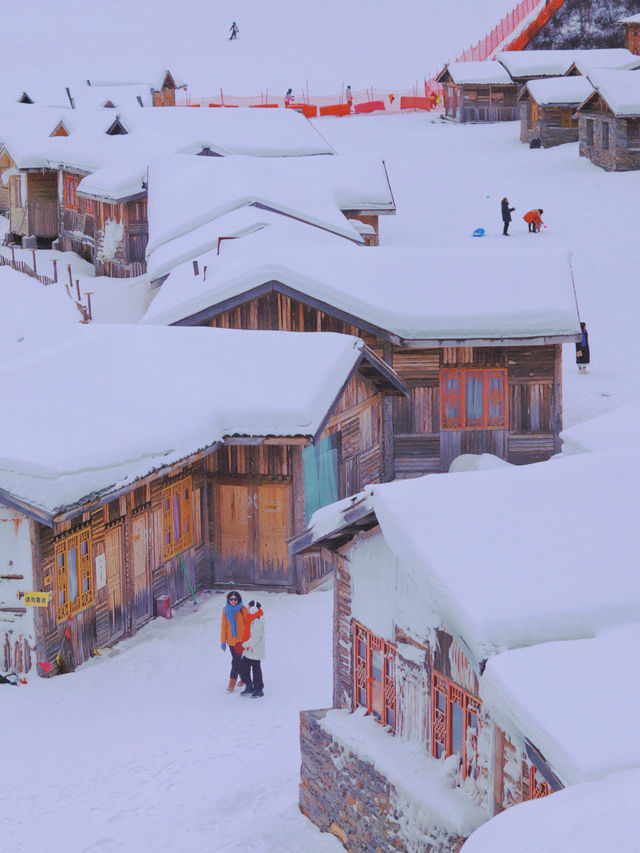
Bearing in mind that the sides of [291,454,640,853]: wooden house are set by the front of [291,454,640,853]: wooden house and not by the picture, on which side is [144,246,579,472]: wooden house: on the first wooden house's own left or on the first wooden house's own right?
on the first wooden house's own right

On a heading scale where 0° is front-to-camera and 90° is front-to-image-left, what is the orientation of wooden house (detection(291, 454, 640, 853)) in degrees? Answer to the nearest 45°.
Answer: approximately 45°

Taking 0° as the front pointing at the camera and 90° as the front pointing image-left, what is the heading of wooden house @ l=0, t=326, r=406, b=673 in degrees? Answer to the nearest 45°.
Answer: approximately 315°

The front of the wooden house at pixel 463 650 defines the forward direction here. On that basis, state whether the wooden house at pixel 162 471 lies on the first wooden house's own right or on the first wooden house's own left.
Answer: on the first wooden house's own right

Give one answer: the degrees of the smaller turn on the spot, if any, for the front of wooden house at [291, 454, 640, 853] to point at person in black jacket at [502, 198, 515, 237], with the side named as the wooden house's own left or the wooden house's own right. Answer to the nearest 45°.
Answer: approximately 135° to the wooden house's own right

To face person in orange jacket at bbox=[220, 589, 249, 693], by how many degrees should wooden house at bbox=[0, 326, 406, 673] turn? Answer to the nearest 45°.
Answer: approximately 45° to its right

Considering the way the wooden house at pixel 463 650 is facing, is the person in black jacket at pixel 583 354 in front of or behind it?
behind

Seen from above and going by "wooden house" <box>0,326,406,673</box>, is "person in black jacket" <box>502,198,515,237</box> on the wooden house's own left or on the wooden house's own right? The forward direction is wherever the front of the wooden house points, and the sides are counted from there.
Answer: on the wooden house's own left

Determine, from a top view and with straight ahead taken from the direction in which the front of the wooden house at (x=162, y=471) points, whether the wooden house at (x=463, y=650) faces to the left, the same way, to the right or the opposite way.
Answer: to the right

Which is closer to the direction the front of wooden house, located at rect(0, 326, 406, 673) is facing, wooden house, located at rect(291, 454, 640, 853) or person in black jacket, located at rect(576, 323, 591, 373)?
the wooden house
